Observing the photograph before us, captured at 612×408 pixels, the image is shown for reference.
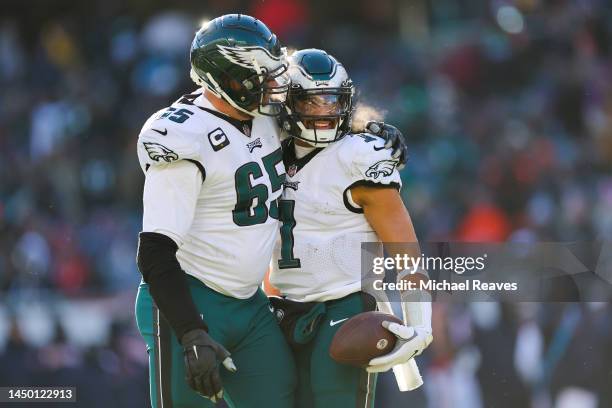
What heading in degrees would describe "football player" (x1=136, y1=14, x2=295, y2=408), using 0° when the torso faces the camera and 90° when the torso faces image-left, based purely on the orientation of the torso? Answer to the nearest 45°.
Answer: approximately 315°

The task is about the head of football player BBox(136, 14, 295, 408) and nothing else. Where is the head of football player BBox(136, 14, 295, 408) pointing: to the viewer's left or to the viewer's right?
to the viewer's right

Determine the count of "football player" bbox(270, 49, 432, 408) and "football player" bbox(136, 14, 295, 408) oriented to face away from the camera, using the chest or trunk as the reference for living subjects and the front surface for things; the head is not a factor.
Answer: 0

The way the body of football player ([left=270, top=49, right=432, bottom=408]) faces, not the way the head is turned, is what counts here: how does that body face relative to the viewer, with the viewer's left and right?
facing the viewer and to the left of the viewer
